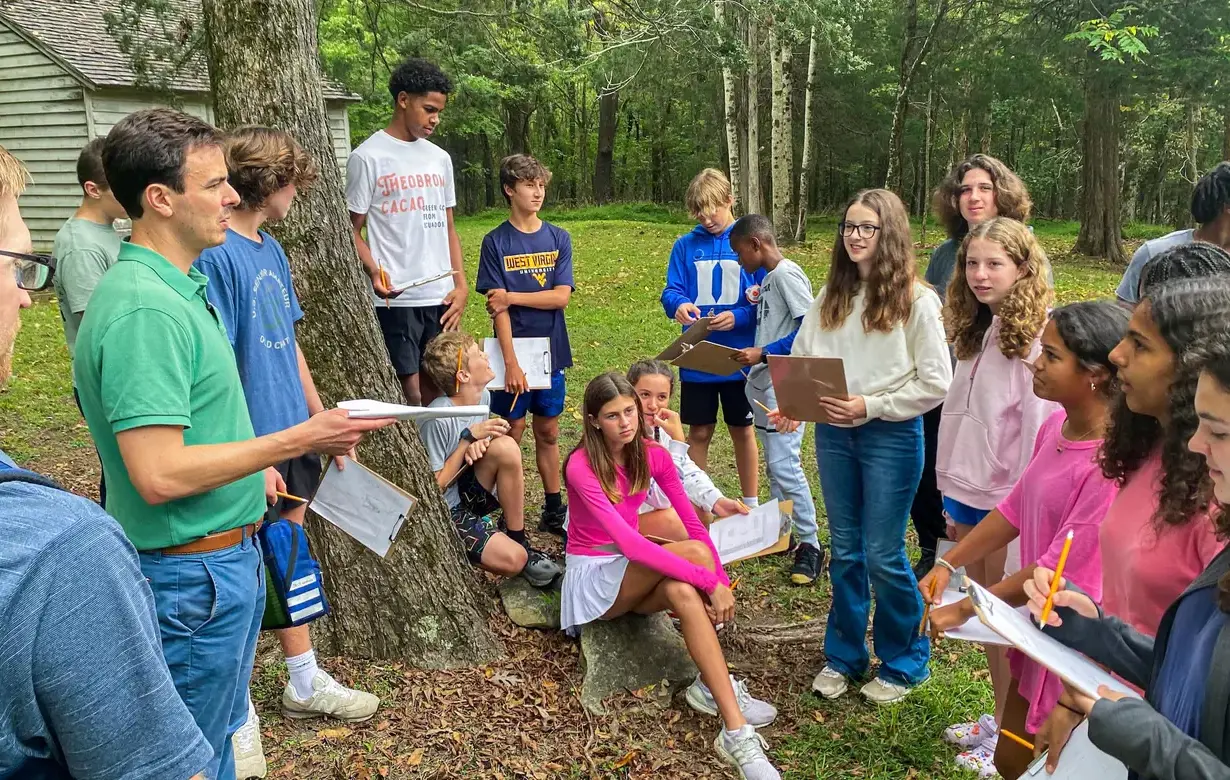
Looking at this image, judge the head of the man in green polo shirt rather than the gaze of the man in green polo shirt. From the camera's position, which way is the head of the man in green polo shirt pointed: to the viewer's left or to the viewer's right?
to the viewer's right

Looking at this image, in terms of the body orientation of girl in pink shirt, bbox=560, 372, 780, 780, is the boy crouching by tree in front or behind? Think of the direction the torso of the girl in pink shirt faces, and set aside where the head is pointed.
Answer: behind

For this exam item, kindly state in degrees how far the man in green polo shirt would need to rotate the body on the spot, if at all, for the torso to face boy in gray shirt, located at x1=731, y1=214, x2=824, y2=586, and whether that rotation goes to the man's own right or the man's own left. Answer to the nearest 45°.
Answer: approximately 45° to the man's own left

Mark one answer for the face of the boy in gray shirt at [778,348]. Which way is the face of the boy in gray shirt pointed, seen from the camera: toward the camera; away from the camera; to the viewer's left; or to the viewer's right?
to the viewer's left

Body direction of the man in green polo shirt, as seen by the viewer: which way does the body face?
to the viewer's right

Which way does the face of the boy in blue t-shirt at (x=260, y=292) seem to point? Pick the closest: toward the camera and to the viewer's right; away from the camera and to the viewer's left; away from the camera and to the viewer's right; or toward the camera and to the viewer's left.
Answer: away from the camera and to the viewer's right

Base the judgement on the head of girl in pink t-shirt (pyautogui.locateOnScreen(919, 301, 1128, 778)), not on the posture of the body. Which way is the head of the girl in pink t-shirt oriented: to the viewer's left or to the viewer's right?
to the viewer's left

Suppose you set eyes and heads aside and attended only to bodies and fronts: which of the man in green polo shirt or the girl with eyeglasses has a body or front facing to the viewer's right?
the man in green polo shirt

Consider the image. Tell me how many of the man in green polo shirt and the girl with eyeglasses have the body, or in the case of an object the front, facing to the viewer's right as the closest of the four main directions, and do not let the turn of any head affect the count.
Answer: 1

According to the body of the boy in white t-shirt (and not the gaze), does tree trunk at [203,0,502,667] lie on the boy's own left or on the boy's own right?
on the boy's own right
